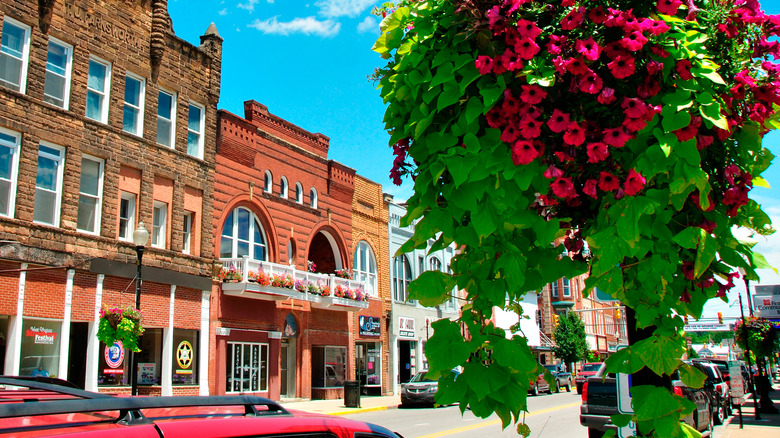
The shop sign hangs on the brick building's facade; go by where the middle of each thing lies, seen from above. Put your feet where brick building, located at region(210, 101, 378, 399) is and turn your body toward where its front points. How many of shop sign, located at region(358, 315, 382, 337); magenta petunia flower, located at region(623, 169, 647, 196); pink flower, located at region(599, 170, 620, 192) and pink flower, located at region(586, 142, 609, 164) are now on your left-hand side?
1

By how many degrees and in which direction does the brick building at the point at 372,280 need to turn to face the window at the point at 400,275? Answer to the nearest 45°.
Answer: approximately 90° to its left

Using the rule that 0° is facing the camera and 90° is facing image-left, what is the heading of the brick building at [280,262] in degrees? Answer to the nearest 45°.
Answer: approximately 315°

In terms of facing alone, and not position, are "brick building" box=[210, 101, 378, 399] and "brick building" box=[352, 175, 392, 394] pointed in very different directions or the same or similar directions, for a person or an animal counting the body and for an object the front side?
same or similar directions

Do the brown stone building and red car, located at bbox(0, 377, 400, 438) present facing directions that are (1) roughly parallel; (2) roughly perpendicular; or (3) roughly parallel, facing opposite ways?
roughly perpendicular

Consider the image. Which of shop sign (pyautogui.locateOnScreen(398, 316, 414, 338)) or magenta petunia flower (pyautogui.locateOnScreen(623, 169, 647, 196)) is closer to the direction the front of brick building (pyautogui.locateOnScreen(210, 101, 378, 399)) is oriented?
the magenta petunia flower

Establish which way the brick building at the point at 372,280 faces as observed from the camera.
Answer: facing the viewer and to the right of the viewer

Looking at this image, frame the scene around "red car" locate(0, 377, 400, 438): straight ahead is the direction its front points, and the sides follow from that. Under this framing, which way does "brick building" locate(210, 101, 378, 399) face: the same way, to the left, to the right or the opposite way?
to the right

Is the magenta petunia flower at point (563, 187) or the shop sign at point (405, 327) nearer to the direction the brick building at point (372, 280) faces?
the magenta petunia flower

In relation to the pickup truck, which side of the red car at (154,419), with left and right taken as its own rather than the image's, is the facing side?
front

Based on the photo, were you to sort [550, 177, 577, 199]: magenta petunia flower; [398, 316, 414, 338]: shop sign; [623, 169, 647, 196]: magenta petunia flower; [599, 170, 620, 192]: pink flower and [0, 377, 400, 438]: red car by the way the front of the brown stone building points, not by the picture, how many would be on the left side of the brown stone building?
1

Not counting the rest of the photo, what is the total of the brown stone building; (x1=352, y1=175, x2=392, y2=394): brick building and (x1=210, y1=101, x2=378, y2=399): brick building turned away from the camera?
0

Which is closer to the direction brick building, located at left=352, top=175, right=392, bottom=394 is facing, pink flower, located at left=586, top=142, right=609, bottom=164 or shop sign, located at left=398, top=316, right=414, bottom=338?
the pink flower

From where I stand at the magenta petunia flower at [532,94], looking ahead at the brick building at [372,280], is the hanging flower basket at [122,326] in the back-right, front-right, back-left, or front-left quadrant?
front-left

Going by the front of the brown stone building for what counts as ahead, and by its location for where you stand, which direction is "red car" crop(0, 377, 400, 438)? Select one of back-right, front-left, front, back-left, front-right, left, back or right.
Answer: front-right

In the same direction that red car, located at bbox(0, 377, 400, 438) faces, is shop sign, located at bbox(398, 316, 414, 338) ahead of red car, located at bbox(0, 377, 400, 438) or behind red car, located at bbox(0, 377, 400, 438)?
ahead

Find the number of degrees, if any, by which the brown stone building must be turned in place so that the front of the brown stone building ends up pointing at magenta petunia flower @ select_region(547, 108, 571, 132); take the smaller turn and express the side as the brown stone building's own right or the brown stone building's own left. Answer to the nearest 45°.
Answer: approximately 45° to the brown stone building's own right
